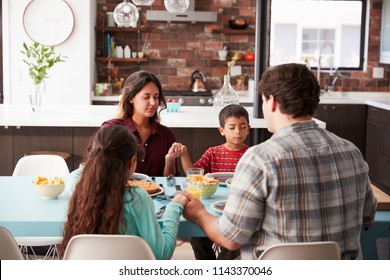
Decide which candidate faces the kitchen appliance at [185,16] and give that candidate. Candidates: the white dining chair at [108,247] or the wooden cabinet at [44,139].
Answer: the white dining chair

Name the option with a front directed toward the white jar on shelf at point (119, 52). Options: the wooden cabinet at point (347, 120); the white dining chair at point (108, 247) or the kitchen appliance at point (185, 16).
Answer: the white dining chair

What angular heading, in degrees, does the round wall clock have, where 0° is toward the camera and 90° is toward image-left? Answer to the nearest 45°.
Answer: approximately 0°

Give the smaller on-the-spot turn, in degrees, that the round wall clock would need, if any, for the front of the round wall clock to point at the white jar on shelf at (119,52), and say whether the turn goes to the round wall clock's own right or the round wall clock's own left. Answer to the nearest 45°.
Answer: approximately 90° to the round wall clock's own left

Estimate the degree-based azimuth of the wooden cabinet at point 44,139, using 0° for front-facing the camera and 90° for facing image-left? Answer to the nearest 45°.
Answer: approximately 0°

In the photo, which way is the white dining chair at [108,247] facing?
away from the camera

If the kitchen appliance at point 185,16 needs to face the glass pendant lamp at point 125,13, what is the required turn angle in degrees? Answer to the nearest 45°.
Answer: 0° — it already faces it

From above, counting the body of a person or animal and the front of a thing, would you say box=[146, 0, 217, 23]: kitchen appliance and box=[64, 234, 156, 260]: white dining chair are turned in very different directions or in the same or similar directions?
very different directions

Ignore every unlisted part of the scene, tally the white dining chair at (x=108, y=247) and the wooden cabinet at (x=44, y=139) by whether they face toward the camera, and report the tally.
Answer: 1
